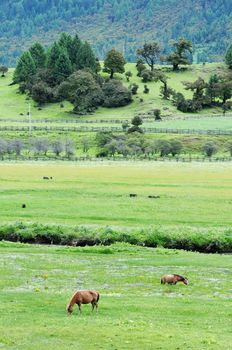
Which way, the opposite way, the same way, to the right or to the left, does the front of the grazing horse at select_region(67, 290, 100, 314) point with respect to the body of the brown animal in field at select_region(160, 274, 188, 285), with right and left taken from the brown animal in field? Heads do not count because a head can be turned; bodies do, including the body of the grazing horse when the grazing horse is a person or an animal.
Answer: the opposite way

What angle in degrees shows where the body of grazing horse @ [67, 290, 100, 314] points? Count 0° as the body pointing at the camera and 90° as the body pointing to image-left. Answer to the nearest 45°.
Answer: approximately 90°

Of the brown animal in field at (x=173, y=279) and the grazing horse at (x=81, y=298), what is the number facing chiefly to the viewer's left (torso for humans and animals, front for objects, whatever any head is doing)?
1

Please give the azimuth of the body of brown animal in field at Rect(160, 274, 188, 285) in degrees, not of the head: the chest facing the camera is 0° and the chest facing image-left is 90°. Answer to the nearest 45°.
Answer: approximately 270°

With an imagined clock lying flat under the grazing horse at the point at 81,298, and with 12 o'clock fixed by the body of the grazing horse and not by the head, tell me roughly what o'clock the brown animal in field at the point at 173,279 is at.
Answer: The brown animal in field is roughly at 4 o'clock from the grazing horse.
